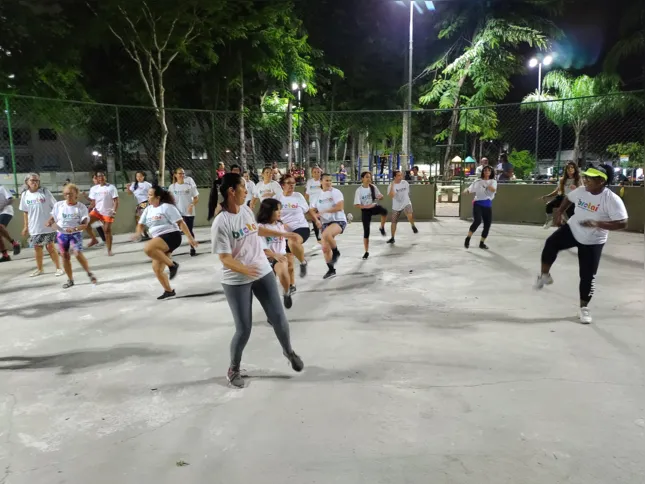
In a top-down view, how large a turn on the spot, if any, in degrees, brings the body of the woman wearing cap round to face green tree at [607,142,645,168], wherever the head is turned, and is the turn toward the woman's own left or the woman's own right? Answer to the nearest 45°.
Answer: approximately 135° to the woman's own right

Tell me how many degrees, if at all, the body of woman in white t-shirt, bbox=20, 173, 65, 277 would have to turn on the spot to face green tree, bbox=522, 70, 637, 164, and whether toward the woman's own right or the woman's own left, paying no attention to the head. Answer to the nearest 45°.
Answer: approximately 90° to the woman's own left

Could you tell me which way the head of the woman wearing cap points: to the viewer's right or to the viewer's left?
to the viewer's left

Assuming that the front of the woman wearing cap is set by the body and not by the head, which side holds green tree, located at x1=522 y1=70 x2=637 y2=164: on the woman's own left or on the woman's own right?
on the woman's own right

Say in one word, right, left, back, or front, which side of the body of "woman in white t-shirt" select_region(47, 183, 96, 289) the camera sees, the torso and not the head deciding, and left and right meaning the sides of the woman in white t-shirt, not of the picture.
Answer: front

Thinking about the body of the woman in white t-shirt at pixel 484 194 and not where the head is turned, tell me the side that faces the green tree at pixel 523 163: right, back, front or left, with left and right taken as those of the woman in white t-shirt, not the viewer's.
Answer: back

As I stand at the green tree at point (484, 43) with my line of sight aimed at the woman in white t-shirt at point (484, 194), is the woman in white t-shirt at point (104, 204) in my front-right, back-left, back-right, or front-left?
front-right

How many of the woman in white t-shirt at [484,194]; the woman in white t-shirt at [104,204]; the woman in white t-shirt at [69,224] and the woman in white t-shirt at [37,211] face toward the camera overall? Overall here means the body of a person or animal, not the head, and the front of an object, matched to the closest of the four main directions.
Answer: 4

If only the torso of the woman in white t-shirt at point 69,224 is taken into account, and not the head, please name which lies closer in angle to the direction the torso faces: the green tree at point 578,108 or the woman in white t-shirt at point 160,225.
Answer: the woman in white t-shirt

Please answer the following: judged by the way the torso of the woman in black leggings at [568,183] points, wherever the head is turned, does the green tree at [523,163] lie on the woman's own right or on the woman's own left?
on the woman's own right

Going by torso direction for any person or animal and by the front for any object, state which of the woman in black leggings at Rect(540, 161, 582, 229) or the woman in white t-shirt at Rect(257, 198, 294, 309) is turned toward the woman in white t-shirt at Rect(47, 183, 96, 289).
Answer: the woman in black leggings

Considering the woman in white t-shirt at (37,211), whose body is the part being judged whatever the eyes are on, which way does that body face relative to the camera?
toward the camera

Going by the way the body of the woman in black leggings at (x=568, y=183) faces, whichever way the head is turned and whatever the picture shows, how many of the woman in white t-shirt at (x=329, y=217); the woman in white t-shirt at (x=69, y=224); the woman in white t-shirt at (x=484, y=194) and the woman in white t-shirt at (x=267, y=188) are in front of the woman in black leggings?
4

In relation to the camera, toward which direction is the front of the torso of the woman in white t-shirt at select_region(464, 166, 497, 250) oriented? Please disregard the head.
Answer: toward the camera

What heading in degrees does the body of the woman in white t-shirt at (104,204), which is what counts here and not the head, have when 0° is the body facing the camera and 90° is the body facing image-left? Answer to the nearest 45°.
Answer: approximately 0°

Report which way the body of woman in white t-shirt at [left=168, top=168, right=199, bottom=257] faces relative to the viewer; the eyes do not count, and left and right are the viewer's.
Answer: facing the viewer

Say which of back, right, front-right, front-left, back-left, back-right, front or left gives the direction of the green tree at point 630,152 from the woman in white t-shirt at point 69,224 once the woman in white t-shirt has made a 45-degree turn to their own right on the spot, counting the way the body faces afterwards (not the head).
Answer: back-left
